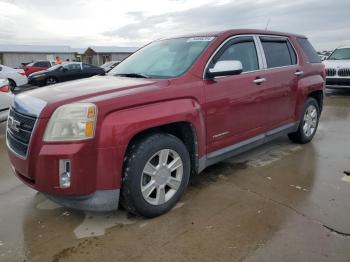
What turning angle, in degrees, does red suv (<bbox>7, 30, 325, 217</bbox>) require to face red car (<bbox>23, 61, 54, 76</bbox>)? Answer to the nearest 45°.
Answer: approximately 135° to its right

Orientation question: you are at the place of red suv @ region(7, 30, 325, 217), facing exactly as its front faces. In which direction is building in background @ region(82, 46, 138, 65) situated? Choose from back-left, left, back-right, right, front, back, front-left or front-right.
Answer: back-right

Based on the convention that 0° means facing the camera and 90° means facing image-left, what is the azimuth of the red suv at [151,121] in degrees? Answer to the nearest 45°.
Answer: approximately 45°

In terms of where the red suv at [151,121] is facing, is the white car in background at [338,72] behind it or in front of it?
behind

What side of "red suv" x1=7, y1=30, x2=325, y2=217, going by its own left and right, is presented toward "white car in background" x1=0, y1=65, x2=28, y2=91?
right
